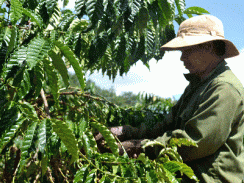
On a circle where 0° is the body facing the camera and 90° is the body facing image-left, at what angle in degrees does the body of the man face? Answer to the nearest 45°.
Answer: approximately 90°

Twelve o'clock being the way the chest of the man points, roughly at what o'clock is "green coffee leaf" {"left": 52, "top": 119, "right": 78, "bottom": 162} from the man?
The green coffee leaf is roughly at 11 o'clock from the man.

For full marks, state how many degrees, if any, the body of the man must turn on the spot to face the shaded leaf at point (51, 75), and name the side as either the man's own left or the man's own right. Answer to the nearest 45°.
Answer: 0° — they already face it

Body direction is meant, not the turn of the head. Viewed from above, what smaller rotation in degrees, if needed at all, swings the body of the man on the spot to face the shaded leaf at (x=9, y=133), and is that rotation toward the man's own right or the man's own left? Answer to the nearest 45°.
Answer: approximately 45° to the man's own left

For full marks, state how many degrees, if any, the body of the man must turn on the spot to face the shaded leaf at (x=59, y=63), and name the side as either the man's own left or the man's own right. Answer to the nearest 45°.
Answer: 0° — they already face it

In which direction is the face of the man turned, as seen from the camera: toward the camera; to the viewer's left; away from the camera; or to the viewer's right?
to the viewer's left
